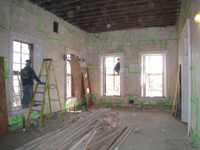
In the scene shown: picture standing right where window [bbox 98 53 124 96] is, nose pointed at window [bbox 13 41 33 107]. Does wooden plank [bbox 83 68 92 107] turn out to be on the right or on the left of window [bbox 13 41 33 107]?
right

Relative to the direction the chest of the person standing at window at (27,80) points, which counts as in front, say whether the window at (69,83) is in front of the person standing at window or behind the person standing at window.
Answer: in front

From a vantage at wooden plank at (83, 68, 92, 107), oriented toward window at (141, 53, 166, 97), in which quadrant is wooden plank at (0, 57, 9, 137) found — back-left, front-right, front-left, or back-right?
back-right

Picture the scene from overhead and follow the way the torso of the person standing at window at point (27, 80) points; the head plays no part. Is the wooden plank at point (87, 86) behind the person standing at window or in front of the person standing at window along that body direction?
in front
